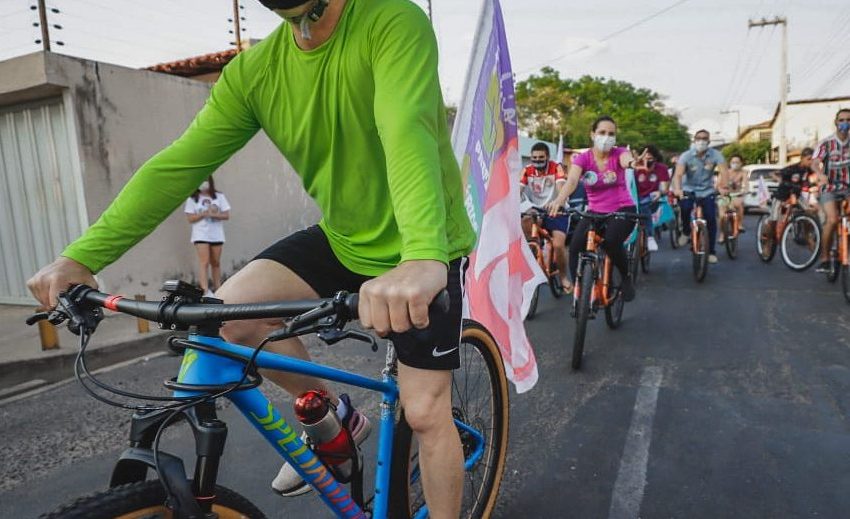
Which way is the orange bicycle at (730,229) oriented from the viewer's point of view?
toward the camera

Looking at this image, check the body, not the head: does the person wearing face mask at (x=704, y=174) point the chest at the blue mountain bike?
yes

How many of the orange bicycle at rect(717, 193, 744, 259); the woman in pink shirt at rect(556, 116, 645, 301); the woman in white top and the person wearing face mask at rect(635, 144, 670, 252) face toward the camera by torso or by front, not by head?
4

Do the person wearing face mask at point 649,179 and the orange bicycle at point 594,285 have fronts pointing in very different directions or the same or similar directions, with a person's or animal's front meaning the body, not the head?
same or similar directions

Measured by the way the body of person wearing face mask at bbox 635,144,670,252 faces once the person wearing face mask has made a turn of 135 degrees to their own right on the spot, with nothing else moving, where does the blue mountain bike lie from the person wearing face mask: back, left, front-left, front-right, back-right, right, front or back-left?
back-left

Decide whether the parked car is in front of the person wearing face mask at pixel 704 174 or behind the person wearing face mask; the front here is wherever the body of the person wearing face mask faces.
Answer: behind

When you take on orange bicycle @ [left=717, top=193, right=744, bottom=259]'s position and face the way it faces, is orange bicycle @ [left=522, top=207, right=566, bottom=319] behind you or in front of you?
in front

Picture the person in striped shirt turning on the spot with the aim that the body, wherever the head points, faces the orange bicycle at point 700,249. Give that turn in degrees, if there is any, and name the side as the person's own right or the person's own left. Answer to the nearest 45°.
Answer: approximately 90° to the person's own right

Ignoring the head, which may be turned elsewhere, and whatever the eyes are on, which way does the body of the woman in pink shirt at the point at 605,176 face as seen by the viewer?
toward the camera

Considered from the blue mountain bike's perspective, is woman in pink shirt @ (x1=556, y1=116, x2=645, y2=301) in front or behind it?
behind

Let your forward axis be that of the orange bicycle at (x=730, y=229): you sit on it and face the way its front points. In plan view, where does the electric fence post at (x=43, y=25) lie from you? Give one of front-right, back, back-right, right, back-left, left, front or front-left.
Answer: front-right

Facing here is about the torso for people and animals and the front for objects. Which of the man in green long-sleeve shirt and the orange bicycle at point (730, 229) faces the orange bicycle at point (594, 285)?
the orange bicycle at point (730, 229)

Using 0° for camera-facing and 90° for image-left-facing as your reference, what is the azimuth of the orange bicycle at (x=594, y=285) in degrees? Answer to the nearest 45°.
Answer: approximately 0°

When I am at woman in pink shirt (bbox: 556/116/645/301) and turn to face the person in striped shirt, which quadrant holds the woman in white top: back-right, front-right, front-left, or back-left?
back-left

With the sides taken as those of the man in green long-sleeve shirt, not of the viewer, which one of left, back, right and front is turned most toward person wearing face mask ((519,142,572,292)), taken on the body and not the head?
back

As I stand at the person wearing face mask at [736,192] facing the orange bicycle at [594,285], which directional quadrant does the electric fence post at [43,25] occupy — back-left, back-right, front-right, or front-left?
front-right

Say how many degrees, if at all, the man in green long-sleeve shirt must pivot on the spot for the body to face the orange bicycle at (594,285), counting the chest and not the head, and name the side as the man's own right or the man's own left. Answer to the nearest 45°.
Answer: approximately 180°

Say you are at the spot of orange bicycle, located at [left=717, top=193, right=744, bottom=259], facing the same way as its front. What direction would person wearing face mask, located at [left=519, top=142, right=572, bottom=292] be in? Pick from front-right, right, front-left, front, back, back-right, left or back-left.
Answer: front-right

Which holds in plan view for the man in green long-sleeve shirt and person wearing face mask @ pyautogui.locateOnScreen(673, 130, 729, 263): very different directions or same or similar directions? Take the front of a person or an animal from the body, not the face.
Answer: same or similar directions

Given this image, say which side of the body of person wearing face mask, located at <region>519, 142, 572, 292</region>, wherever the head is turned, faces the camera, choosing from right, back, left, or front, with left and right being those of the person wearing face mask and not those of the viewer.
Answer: front
